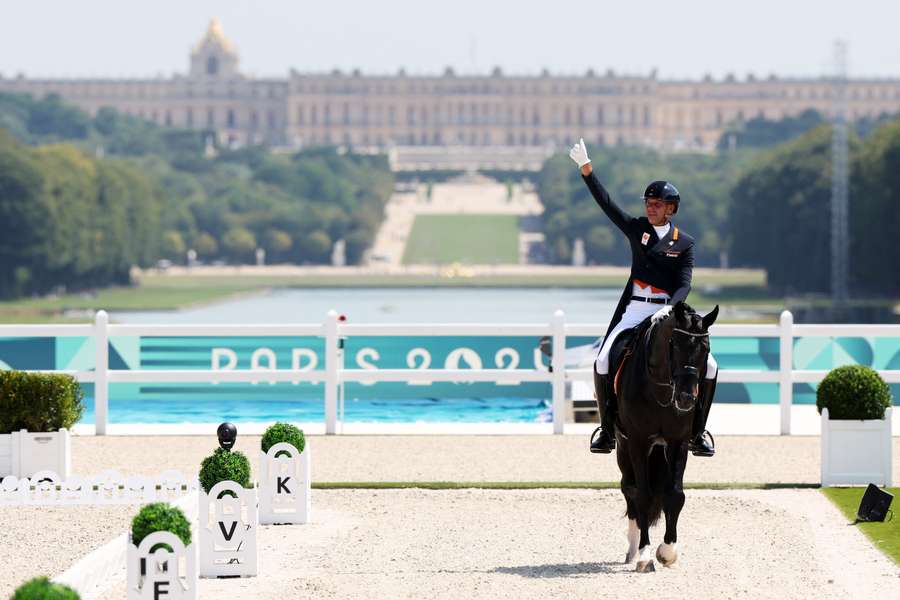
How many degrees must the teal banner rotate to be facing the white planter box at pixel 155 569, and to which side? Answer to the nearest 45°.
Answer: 0° — it already faces it

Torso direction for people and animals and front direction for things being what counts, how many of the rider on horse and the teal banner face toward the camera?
2

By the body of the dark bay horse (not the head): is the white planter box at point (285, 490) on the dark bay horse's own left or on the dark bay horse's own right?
on the dark bay horse's own right

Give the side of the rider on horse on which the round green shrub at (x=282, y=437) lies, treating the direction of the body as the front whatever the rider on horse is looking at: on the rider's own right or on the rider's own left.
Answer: on the rider's own right

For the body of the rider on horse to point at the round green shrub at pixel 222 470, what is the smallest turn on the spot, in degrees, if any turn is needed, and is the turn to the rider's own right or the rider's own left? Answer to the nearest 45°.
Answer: approximately 90° to the rider's own right

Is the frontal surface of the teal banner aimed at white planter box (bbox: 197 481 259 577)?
yes

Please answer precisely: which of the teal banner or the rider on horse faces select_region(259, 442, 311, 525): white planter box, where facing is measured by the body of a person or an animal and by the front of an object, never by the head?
the teal banner

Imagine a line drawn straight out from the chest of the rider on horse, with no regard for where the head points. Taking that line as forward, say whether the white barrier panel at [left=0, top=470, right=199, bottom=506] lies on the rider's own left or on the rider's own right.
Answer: on the rider's own right

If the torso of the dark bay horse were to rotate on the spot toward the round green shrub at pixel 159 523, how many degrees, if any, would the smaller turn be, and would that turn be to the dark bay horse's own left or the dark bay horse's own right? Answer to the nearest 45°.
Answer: approximately 45° to the dark bay horse's own right
